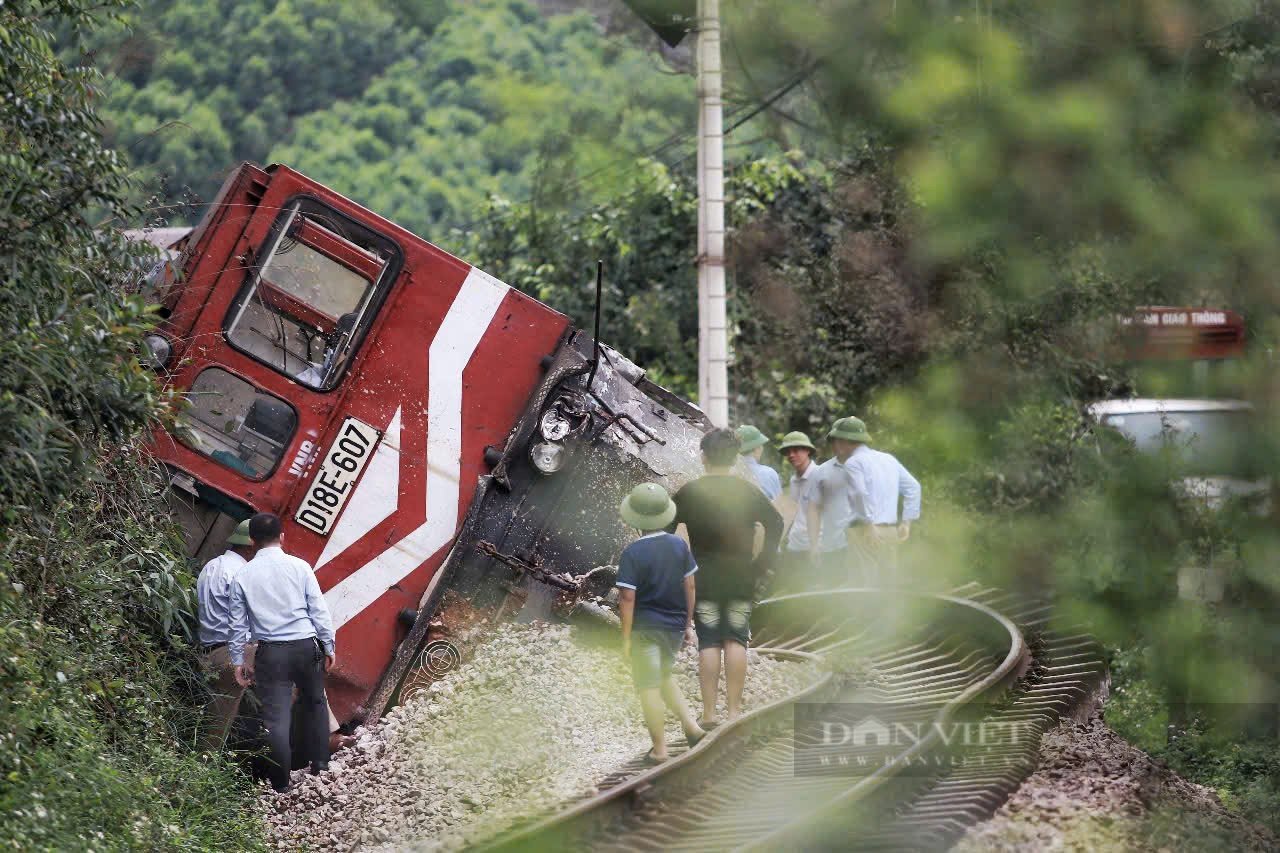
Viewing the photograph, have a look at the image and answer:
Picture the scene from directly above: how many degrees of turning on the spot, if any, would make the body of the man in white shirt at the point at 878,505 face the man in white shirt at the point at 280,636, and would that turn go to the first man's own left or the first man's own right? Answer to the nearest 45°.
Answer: approximately 90° to the first man's own left

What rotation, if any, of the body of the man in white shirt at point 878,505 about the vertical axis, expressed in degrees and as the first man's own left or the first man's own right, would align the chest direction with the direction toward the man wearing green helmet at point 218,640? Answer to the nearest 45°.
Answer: approximately 90° to the first man's own left

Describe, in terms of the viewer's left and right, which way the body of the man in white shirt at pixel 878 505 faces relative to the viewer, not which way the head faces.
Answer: facing away from the viewer and to the left of the viewer

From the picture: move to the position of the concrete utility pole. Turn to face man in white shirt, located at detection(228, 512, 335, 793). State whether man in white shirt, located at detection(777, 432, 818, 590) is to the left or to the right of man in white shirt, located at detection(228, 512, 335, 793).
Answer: left

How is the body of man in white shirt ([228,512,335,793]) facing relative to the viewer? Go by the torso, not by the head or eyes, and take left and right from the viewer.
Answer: facing away from the viewer

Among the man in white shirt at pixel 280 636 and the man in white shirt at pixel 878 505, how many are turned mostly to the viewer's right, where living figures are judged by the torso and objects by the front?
0

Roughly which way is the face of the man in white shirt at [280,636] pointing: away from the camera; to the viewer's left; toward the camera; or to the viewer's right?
away from the camera

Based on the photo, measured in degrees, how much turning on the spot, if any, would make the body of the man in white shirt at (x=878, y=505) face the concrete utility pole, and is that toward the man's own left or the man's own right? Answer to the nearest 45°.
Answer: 0° — they already face it

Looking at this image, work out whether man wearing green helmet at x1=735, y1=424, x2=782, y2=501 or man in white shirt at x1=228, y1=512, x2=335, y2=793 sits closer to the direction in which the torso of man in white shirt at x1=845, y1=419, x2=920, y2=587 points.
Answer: the man wearing green helmet

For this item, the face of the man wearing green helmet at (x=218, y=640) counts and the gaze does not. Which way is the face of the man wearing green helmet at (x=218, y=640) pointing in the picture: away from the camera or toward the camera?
away from the camera

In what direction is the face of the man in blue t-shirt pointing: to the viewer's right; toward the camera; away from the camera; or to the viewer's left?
away from the camera

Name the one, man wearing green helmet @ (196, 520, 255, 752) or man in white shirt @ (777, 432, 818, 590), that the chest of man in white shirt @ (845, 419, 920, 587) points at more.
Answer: the man in white shirt
